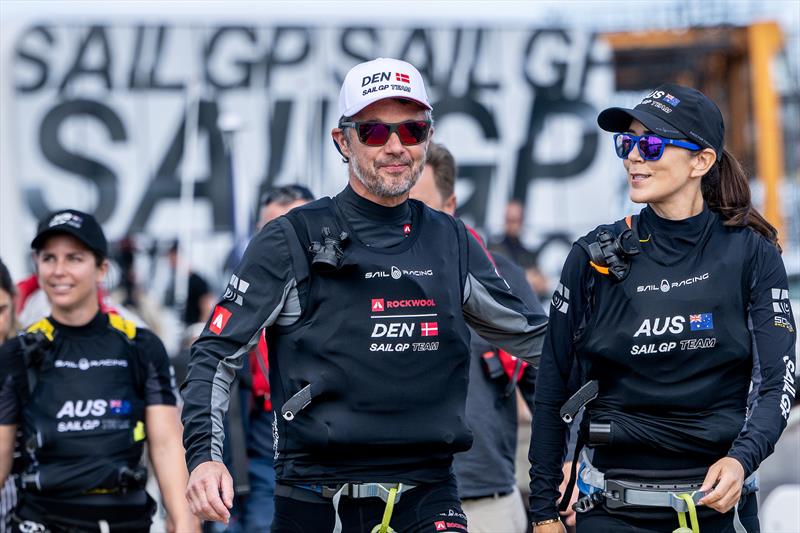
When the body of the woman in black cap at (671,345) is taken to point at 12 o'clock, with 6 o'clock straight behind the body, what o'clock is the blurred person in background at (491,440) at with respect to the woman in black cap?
The blurred person in background is roughly at 5 o'clock from the woman in black cap.

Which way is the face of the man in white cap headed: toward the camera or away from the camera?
toward the camera

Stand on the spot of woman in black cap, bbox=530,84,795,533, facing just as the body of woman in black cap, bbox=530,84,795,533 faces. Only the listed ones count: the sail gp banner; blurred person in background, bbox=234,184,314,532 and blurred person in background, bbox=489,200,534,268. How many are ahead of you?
0

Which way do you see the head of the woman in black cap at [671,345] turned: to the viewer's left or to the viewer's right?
to the viewer's left

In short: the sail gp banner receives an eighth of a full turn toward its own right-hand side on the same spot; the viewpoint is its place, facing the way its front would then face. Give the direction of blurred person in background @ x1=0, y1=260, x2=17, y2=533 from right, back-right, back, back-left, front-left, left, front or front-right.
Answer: front-left

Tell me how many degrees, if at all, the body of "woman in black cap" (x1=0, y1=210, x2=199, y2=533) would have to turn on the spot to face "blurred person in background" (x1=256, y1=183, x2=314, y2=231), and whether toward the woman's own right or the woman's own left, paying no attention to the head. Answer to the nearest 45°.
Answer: approximately 135° to the woman's own left

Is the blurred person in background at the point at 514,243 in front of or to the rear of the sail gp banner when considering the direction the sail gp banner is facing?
in front

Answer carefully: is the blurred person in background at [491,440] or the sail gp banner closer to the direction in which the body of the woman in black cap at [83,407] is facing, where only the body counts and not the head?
the blurred person in background

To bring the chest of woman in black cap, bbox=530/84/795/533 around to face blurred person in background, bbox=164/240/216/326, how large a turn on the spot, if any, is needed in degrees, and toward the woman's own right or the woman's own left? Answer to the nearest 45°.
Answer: approximately 135° to the woman's own right

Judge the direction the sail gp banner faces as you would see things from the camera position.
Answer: facing the viewer

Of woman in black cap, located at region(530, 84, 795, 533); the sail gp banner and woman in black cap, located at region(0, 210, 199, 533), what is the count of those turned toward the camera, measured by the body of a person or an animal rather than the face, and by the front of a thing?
3

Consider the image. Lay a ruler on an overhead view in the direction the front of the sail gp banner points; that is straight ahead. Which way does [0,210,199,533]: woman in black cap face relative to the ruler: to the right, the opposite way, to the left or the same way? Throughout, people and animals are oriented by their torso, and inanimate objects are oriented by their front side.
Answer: the same way

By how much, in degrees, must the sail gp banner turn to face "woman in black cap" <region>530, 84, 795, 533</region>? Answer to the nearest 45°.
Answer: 0° — it already faces them

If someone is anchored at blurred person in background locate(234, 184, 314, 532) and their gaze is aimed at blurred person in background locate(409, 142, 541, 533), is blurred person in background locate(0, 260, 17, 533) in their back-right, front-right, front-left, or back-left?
back-right

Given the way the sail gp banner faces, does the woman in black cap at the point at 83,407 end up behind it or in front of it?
in front

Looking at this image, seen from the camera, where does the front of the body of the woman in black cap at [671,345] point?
toward the camera

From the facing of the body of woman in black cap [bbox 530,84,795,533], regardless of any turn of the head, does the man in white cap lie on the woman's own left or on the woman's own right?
on the woman's own right
